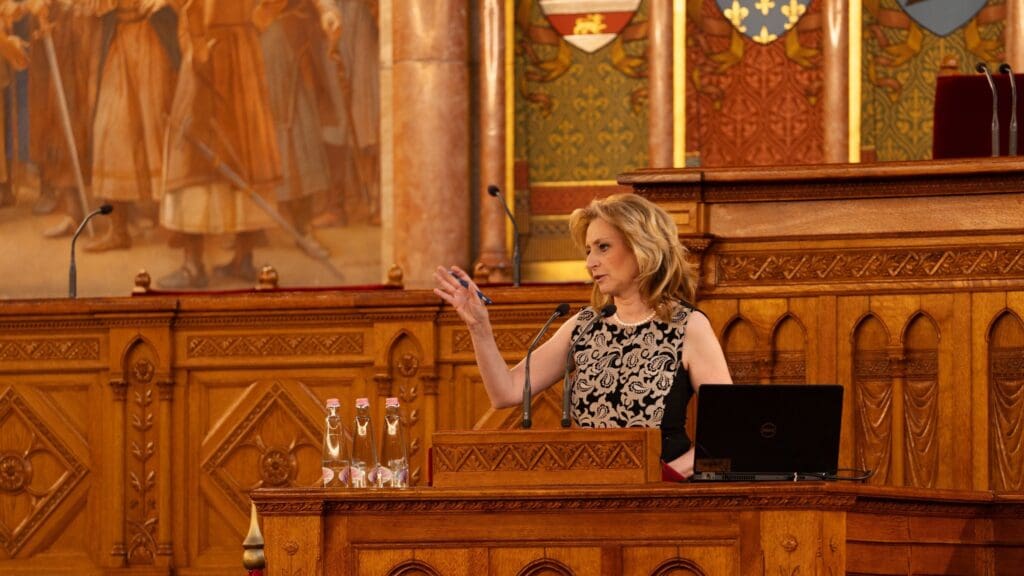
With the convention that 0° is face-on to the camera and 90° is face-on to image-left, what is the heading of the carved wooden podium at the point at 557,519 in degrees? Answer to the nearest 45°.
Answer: approximately 0°

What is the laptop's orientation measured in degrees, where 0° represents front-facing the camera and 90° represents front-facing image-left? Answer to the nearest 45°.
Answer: approximately 180°
